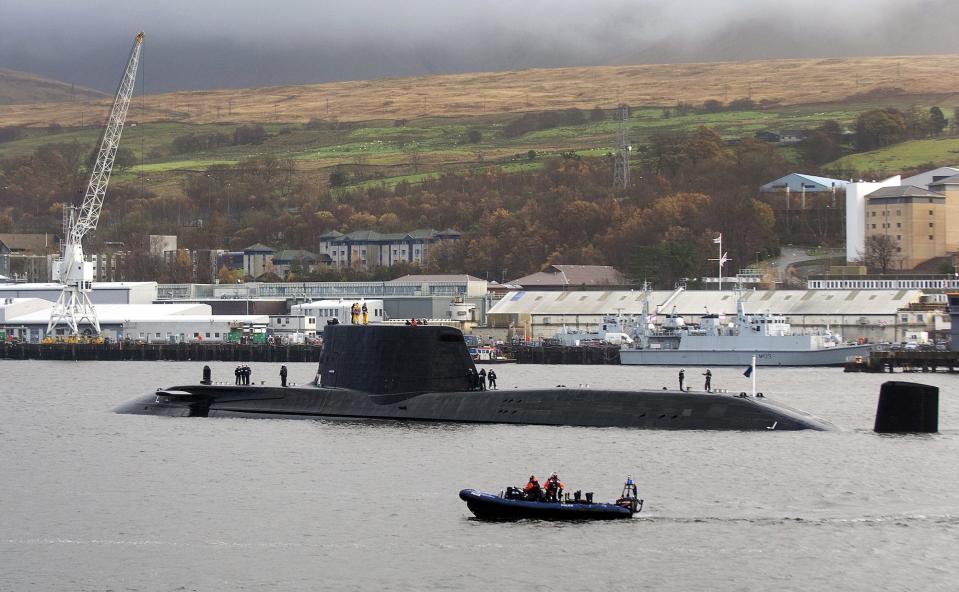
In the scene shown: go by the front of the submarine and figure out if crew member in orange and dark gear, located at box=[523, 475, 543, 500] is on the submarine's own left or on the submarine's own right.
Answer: on the submarine's own left

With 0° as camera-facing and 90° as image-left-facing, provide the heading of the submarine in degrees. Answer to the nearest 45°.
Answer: approximately 90°

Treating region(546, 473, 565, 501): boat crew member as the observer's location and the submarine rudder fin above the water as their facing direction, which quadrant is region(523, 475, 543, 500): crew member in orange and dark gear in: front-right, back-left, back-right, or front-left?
back-left

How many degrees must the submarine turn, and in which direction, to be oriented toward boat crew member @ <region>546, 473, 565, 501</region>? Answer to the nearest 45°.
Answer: approximately 90° to its left
